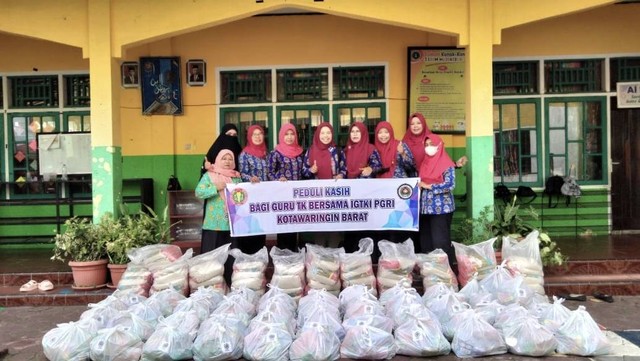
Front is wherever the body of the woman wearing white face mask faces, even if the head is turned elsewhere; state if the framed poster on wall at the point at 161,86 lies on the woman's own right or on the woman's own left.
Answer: on the woman's own right

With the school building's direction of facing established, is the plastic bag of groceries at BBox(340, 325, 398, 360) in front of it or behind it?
in front

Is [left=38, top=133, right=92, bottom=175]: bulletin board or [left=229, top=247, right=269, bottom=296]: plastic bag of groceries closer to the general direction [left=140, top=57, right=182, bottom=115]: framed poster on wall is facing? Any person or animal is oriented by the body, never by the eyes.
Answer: the plastic bag of groceries

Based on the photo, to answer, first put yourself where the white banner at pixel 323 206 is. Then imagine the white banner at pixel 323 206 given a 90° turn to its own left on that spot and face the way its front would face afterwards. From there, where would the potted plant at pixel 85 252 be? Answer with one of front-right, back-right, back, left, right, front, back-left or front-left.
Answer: back

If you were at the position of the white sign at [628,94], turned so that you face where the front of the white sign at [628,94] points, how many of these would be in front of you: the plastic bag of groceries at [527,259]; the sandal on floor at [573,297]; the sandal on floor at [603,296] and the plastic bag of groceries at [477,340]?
4

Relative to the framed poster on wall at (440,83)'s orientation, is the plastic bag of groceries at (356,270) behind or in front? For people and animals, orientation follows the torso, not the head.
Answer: in front

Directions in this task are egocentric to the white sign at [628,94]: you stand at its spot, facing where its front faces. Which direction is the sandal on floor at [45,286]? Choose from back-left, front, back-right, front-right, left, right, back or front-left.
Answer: front-right

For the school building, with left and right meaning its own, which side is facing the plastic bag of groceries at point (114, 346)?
front

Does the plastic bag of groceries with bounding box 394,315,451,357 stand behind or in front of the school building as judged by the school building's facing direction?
in front
